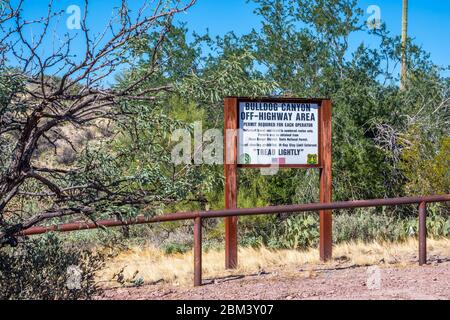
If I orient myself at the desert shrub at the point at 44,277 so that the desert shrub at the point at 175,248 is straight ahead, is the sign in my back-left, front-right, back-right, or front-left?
front-right

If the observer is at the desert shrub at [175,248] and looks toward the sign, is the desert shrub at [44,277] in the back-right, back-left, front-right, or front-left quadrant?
front-right

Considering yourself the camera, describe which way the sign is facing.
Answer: facing the viewer

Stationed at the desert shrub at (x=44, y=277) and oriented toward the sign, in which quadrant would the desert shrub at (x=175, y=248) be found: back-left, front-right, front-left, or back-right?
front-left

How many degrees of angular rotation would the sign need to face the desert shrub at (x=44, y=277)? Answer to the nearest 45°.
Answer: approximately 45° to its right

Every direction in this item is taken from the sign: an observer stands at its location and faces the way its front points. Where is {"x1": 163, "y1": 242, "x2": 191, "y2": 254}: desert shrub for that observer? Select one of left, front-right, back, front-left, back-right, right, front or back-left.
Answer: back-right
